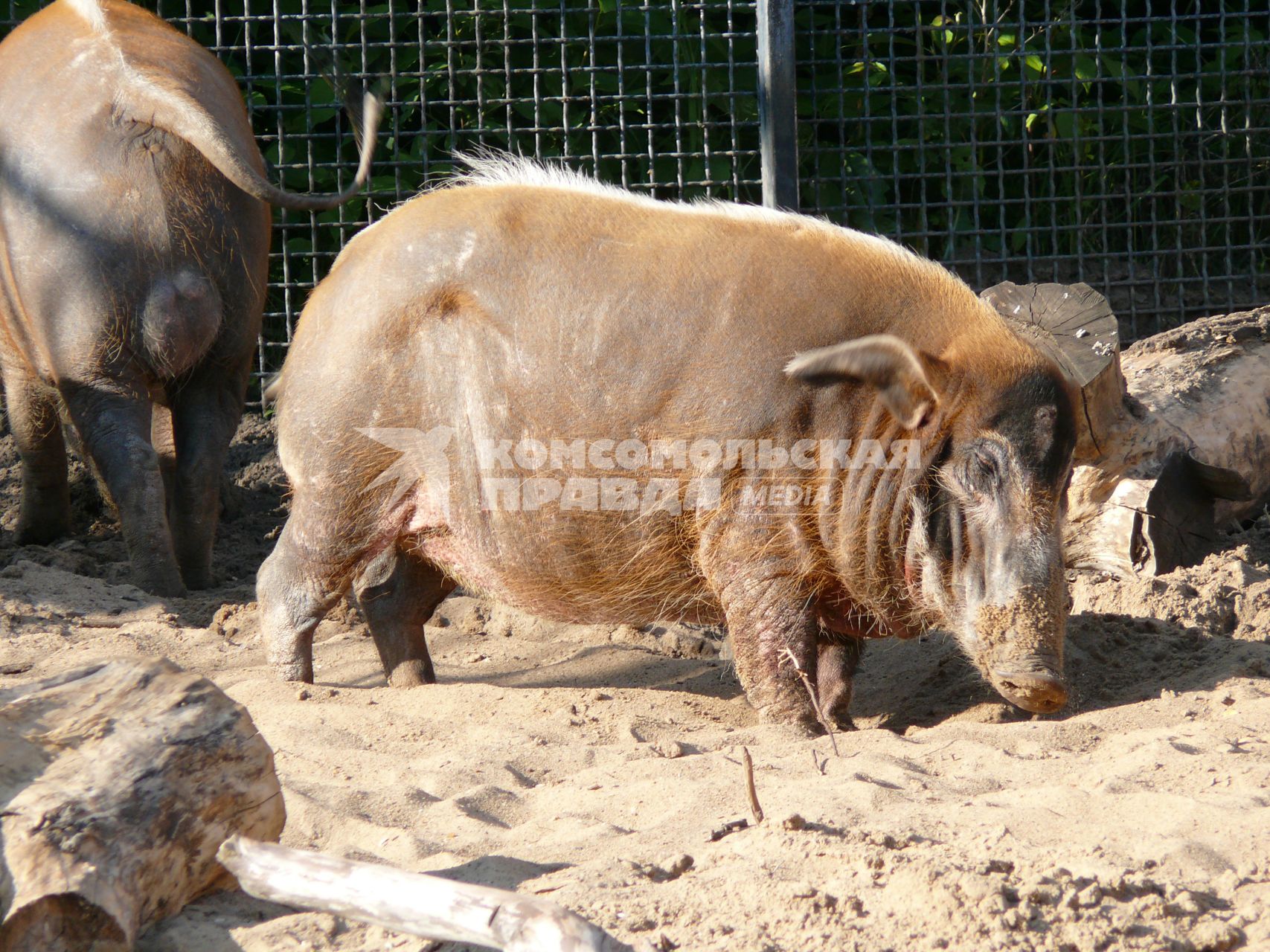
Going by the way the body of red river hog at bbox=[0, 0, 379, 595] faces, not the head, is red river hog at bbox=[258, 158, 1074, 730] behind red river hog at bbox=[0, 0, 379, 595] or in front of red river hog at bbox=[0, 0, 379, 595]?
behind

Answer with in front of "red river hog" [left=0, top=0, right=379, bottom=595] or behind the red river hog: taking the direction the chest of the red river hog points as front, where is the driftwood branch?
behind

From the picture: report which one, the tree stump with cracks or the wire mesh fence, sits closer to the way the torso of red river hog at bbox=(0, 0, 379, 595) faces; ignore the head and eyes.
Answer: the wire mesh fence

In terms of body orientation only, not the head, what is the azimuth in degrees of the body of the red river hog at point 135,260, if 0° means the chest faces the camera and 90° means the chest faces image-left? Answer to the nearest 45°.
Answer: approximately 135°
